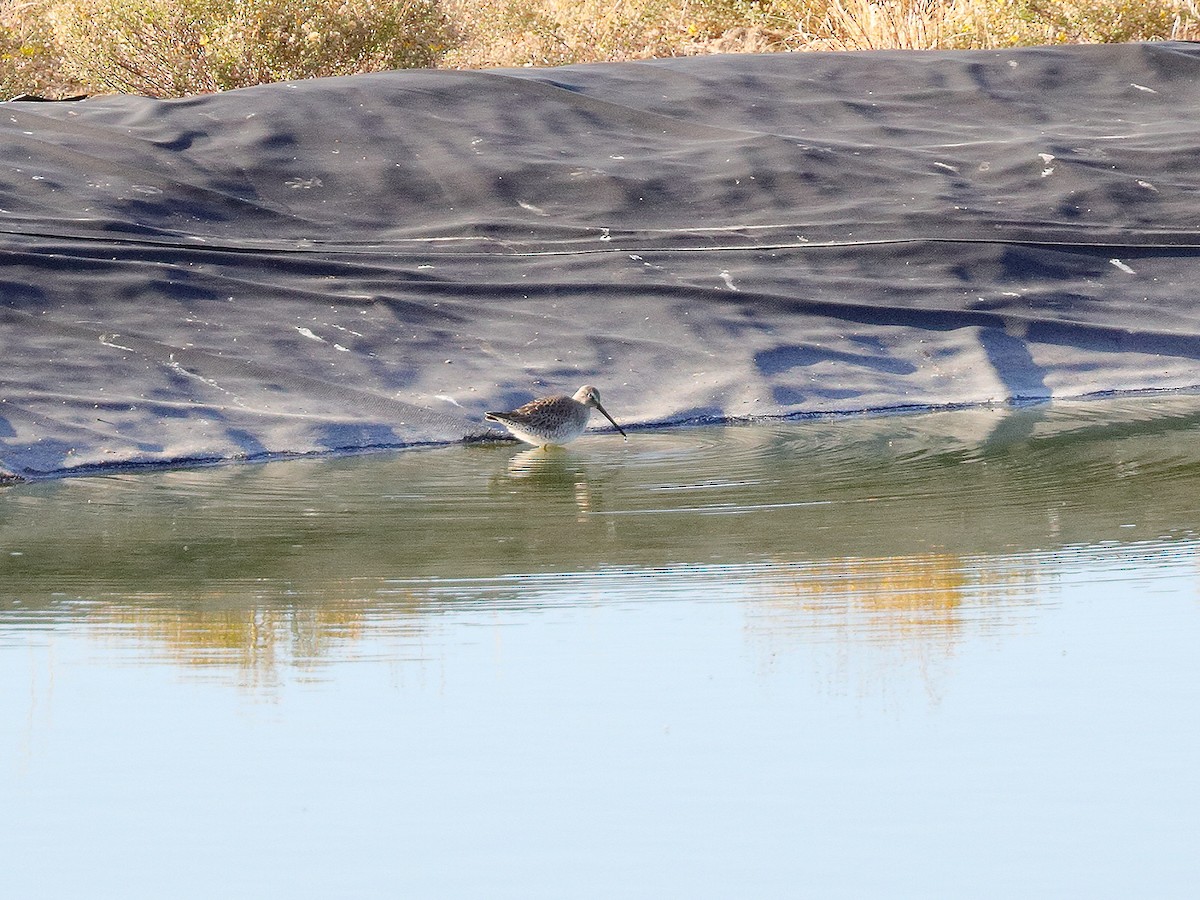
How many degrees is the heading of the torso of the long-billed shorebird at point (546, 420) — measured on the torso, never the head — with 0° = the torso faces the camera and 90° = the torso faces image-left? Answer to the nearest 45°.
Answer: approximately 270°

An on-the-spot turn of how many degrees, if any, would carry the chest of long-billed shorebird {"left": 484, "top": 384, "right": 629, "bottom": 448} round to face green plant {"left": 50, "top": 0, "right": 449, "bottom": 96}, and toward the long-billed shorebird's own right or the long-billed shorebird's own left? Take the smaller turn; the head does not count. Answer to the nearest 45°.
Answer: approximately 90° to the long-billed shorebird's own left
